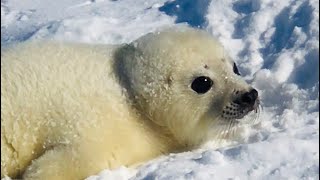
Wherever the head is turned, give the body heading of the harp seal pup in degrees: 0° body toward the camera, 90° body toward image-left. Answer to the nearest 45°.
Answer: approximately 270°
